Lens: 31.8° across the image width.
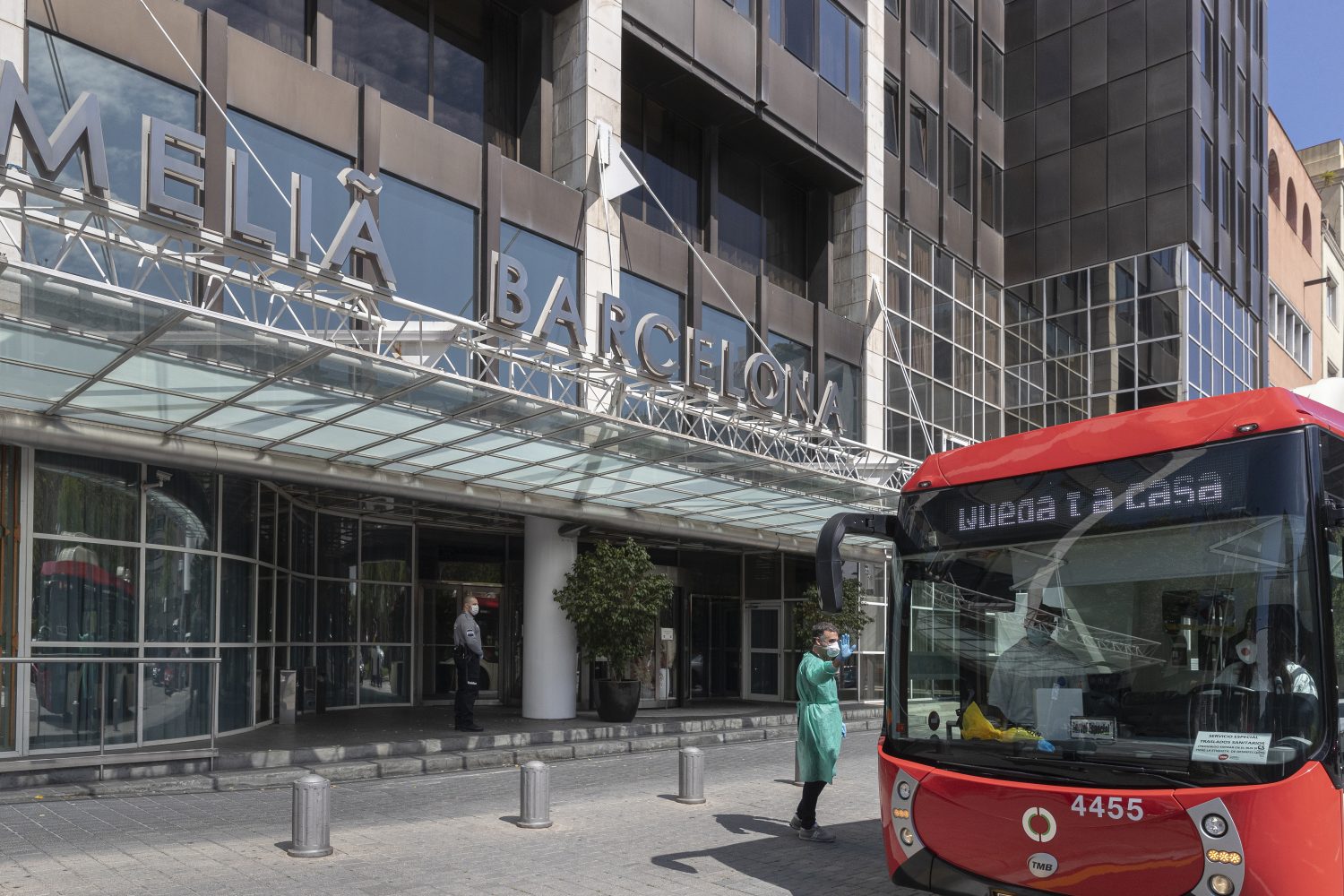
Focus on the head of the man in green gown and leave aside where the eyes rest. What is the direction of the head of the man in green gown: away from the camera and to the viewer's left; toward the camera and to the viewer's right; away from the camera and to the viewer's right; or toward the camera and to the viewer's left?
toward the camera and to the viewer's right

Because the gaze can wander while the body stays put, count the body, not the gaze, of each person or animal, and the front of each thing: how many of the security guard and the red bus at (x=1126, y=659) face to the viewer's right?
1

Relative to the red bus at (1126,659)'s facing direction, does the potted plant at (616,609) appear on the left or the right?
on its right

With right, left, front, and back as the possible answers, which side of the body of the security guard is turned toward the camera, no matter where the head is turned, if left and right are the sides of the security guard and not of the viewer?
right

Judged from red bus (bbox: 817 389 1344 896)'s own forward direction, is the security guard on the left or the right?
on its right

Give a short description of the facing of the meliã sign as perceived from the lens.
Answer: facing the viewer and to the right of the viewer

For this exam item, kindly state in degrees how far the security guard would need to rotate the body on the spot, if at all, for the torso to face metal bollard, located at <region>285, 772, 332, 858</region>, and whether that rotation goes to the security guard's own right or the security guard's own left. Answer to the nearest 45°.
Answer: approximately 90° to the security guard's own right
